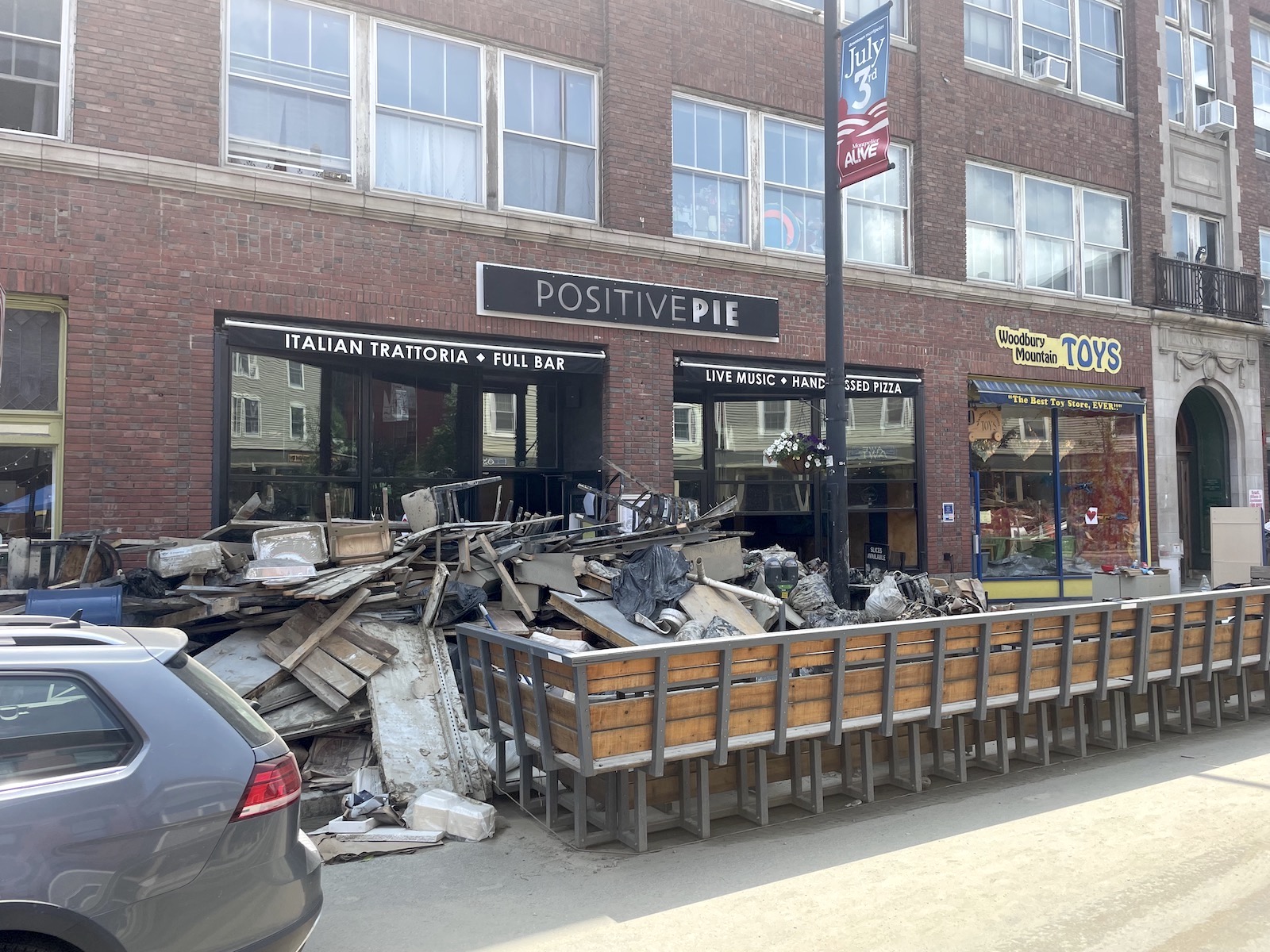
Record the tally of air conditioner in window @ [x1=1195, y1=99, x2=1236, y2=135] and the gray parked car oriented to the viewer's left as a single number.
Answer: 1

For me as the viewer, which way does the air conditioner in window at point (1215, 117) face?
facing the viewer and to the right of the viewer

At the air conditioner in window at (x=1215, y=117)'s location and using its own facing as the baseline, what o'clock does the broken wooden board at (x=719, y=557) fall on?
The broken wooden board is roughly at 2 o'clock from the air conditioner in window.

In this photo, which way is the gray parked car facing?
to the viewer's left

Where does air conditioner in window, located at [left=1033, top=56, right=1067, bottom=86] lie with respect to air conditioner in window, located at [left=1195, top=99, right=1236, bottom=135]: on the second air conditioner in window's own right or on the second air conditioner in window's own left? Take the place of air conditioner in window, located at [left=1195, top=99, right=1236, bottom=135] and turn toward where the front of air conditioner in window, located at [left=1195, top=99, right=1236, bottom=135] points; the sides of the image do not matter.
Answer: on the second air conditioner in window's own right

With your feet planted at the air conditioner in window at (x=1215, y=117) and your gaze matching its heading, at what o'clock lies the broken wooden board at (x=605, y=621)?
The broken wooden board is roughly at 2 o'clock from the air conditioner in window.

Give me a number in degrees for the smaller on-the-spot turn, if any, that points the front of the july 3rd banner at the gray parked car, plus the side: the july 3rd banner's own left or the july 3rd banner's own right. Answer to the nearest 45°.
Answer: approximately 45° to the july 3rd banner's own left

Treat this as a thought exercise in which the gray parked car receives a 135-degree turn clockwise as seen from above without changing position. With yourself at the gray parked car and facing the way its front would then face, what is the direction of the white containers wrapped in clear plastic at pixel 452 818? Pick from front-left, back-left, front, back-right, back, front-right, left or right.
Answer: front

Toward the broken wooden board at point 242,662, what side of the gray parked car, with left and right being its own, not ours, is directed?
right

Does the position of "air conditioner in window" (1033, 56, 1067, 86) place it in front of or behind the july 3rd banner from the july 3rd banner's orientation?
behind

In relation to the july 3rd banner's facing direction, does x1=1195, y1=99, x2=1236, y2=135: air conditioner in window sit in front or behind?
behind

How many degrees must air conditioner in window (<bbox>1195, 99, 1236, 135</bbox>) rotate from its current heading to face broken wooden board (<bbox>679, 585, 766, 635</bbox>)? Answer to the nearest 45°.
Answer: approximately 45° to its right
